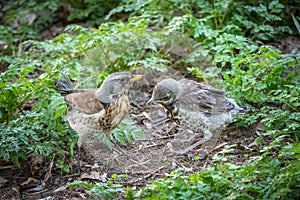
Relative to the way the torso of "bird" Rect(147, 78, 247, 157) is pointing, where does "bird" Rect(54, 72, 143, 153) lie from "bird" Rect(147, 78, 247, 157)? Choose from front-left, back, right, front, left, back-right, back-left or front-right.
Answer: front

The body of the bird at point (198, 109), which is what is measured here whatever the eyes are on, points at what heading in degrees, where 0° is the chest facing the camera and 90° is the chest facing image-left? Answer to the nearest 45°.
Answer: approximately 90°
